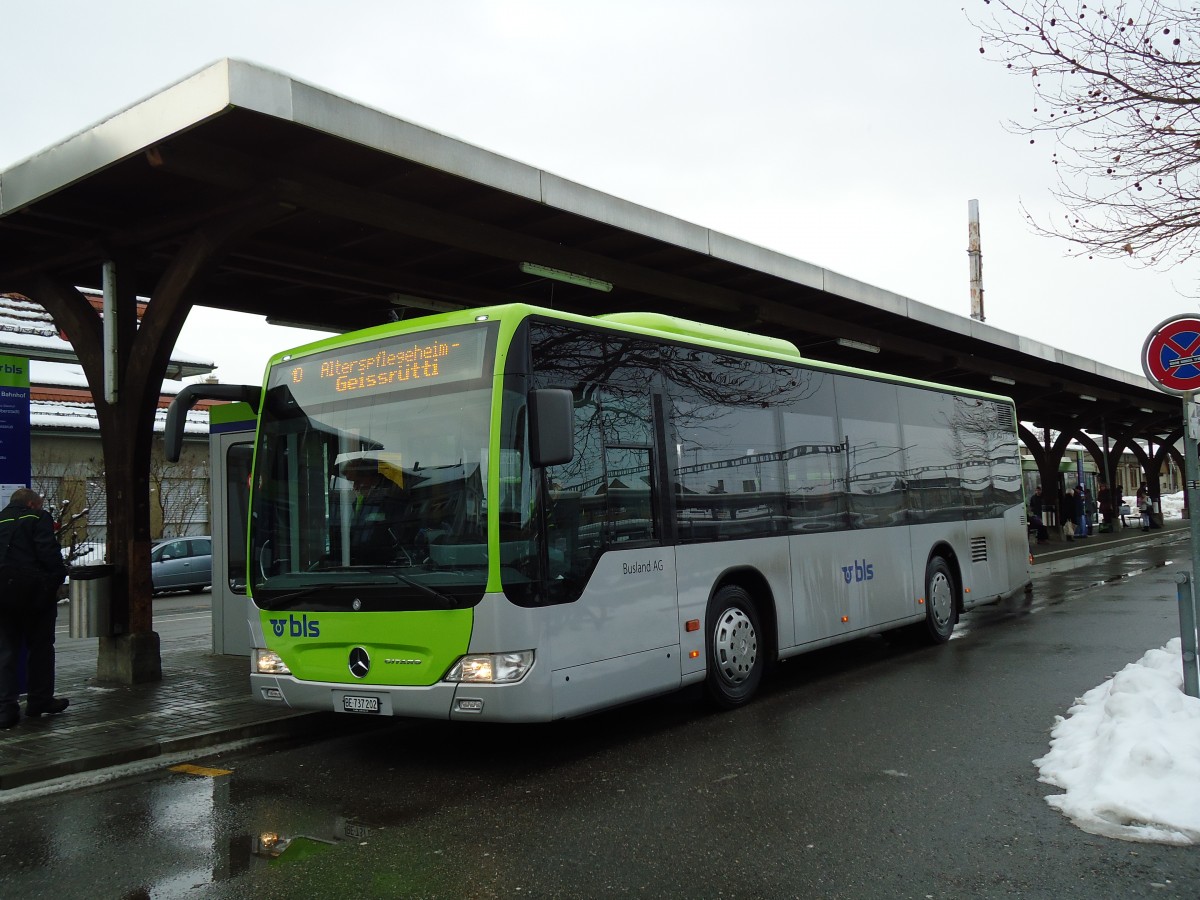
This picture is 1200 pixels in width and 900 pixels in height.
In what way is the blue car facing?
to the viewer's left

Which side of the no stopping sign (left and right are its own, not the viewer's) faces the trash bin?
right

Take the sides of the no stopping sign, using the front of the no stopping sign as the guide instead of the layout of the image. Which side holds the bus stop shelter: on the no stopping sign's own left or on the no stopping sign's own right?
on the no stopping sign's own right

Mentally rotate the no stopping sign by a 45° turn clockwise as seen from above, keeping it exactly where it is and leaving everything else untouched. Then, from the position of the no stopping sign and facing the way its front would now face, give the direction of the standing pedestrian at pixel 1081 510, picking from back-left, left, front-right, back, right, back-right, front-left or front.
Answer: back-right

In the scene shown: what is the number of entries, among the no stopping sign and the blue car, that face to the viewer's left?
1

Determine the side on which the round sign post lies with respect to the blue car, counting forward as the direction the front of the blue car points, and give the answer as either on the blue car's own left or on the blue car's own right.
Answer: on the blue car's own left

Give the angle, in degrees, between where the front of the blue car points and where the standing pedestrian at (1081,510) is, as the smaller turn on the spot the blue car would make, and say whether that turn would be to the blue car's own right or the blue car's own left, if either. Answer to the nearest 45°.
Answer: approximately 180°
